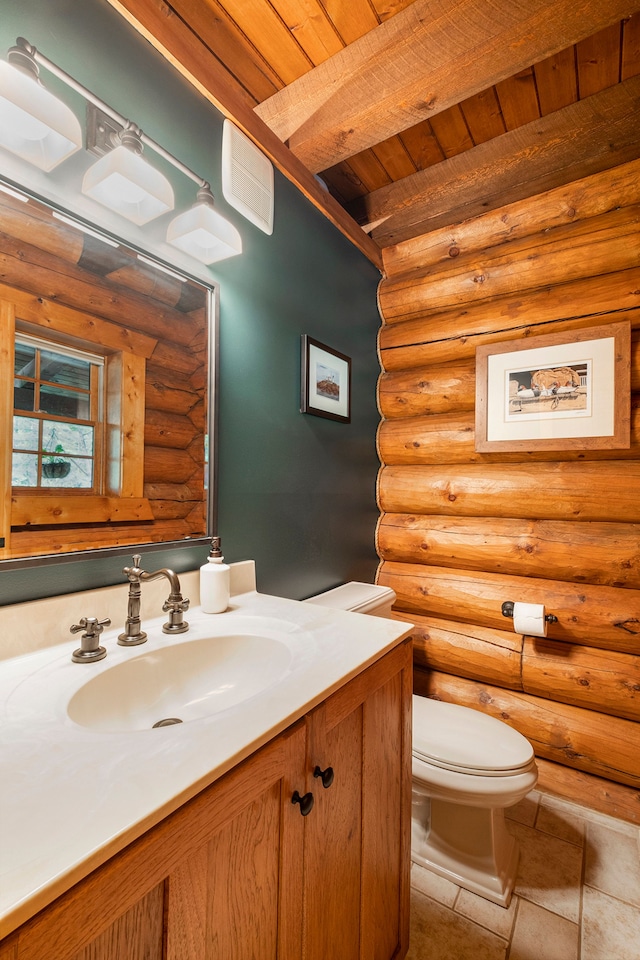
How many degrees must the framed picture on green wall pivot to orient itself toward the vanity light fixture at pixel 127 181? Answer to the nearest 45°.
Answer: approximately 90° to its right

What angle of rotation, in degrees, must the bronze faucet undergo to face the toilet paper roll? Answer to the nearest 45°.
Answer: approximately 45° to its left

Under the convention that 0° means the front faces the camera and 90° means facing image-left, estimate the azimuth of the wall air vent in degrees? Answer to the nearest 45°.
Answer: approximately 315°

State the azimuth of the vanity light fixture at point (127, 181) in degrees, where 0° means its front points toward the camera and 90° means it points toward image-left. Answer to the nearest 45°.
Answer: approximately 315°

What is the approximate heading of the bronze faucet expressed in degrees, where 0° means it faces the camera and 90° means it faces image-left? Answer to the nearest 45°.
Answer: approximately 315°
